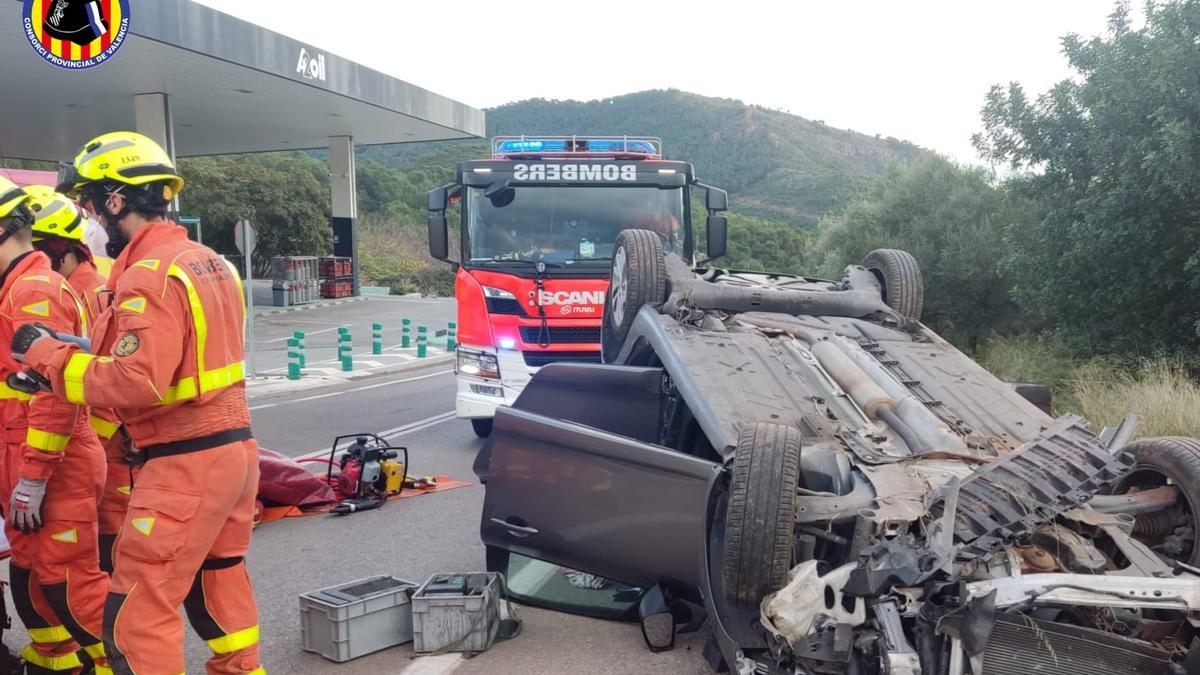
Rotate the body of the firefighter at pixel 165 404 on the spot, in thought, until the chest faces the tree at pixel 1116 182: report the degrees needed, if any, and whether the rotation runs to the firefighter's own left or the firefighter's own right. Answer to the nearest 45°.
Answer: approximately 135° to the firefighter's own right

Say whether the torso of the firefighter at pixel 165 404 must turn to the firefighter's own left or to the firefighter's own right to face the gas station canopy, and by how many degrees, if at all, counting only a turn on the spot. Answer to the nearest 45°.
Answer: approximately 45° to the firefighter's own right

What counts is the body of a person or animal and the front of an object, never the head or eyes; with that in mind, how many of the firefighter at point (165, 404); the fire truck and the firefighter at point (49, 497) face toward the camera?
1

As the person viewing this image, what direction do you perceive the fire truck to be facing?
facing the viewer

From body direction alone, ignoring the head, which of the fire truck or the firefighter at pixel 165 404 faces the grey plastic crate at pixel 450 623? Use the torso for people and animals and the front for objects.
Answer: the fire truck

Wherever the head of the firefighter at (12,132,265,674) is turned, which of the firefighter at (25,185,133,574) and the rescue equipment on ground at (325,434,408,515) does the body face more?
the firefighter

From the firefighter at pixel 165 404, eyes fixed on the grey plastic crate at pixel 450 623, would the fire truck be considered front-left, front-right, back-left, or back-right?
front-left

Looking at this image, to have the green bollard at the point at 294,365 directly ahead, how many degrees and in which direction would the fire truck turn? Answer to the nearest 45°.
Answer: approximately 135° to its right
